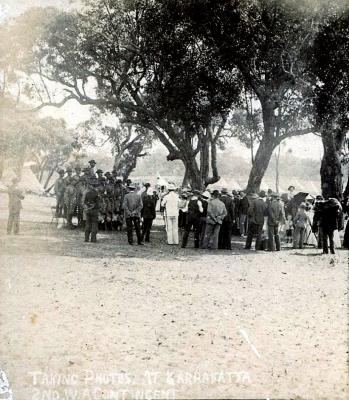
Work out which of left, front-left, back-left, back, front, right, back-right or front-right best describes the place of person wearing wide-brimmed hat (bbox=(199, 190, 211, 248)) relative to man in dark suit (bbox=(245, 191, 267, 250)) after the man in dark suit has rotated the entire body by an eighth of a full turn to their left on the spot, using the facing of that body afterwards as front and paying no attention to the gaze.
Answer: front-left

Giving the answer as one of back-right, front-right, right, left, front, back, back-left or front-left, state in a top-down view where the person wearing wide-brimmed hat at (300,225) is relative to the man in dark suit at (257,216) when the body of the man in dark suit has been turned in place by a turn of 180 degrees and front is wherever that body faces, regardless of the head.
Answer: back-left

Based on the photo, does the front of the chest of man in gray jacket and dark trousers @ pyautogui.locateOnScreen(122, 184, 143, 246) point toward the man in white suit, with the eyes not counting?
no

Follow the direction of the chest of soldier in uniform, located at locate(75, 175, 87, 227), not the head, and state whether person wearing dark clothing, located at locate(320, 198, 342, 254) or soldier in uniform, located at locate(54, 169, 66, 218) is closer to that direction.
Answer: the person wearing dark clothing

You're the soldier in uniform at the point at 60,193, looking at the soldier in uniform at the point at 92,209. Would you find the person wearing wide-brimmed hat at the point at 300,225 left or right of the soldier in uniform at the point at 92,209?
left

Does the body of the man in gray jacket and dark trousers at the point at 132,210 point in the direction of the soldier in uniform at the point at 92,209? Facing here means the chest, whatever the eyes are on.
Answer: no

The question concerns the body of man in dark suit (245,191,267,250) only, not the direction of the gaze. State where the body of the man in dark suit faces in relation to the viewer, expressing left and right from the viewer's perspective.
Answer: facing away from the viewer

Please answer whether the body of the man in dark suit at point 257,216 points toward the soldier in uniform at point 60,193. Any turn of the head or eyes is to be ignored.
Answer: no

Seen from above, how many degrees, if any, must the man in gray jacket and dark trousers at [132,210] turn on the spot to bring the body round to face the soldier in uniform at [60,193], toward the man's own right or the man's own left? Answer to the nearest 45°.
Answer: approximately 45° to the man's own left

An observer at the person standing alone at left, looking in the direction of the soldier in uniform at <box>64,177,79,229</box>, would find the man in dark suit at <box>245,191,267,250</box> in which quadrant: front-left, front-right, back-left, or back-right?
front-right
